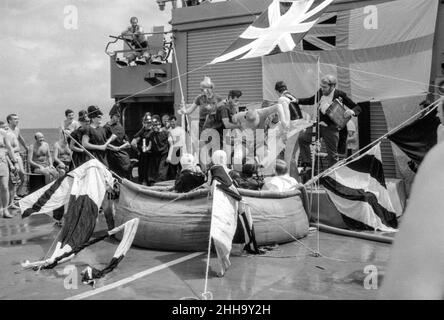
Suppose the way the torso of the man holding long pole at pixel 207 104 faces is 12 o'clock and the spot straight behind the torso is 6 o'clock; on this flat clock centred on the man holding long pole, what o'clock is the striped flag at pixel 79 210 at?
The striped flag is roughly at 1 o'clock from the man holding long pole.

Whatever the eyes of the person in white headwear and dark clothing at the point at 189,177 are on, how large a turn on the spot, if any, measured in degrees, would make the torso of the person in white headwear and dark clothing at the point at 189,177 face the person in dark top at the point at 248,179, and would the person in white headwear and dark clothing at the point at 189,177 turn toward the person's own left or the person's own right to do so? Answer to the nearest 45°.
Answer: approximately 90° to the person's own right

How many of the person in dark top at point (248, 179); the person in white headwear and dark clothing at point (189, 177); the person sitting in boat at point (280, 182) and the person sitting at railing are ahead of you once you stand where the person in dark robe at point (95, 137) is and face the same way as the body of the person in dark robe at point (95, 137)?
3

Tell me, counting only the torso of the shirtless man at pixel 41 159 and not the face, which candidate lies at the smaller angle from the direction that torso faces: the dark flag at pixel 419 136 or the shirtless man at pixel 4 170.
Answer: the dark flag

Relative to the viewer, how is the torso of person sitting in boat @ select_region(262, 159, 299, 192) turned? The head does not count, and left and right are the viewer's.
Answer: facing away from the viewer

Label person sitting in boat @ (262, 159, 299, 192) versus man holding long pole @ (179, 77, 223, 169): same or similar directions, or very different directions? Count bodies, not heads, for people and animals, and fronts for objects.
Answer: very different directions

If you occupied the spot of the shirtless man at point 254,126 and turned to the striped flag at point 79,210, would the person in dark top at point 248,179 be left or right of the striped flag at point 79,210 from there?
left

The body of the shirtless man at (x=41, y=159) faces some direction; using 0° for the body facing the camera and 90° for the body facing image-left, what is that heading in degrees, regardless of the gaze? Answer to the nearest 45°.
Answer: approximately 315°

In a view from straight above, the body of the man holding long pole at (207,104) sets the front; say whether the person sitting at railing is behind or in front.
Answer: behind

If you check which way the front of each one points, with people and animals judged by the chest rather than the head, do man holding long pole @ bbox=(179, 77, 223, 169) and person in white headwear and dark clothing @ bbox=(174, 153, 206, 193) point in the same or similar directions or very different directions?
very different directions

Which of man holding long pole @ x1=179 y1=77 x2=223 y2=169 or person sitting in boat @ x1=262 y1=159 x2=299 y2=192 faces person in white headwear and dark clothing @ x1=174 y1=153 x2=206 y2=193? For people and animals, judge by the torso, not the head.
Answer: the man holding long pole

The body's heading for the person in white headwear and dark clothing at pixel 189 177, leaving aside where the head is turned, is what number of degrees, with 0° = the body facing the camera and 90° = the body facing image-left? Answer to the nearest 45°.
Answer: approximately 180°
